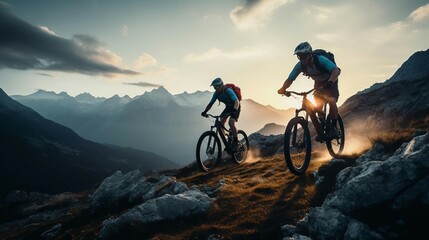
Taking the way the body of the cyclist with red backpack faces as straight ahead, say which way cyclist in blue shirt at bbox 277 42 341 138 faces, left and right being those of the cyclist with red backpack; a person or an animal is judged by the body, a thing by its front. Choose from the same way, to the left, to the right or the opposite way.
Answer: the same way

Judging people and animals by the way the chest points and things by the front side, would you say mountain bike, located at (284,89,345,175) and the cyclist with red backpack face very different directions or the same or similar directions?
same or similar directions

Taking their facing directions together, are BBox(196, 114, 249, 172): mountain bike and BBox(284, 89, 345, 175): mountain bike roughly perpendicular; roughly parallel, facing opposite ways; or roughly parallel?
roughly parallel

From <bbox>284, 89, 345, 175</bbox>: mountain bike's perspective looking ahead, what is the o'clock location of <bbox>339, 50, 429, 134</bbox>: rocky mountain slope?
The rocky mountain slope is roughly at 5 o'clock from the mountain bike.

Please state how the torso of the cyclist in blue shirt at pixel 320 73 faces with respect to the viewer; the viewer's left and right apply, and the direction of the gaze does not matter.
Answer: facing the viewer and to the left of the viewer

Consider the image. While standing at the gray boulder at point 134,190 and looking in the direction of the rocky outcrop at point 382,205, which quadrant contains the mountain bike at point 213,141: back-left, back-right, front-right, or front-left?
front-left

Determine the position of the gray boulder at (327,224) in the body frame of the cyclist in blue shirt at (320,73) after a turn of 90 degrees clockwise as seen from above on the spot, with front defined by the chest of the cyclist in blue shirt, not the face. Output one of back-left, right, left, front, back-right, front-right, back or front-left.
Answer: back-left
